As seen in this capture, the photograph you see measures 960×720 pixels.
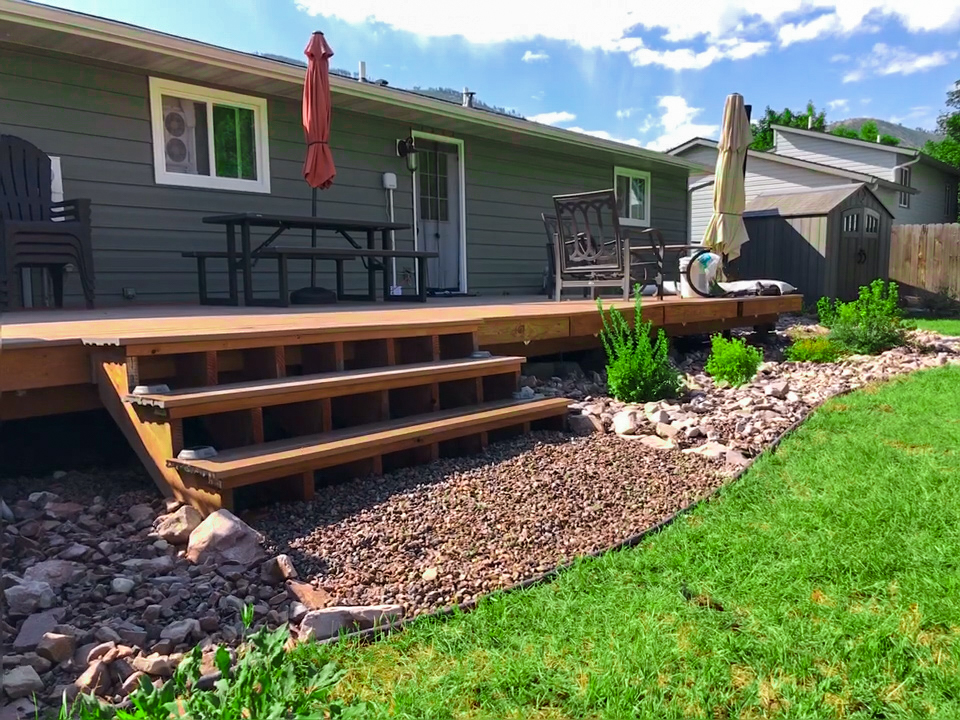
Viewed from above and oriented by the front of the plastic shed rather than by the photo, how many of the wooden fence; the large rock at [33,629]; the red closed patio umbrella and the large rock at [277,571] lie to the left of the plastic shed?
1

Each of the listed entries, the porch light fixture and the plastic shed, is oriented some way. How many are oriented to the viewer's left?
0

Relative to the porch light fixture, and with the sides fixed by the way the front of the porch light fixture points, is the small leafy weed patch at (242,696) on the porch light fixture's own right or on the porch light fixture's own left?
on the porch light fixture's own right

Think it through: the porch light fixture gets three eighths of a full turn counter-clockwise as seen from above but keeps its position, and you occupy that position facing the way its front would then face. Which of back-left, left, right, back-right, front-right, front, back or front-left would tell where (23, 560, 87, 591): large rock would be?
back

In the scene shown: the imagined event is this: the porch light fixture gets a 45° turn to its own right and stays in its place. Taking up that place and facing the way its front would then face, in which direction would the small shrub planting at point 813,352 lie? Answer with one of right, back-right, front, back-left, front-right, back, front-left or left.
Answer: front-left

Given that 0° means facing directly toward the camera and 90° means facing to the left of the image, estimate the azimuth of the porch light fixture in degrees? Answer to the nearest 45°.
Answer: approximately 315°

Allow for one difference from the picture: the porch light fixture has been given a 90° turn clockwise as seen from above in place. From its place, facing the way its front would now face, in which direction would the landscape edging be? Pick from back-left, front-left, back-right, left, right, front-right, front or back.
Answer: front-left

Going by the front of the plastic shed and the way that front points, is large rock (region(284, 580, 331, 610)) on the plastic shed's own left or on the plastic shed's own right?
on the plastic shed's own right

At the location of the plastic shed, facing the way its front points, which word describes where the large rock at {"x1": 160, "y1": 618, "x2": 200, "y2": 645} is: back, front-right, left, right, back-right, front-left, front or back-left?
front-right

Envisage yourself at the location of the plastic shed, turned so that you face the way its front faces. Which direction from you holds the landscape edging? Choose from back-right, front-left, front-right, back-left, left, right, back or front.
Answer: front-right

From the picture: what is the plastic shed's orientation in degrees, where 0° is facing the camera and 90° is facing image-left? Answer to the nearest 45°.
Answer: approximately 315°

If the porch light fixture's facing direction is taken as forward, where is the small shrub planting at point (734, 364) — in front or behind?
in front
